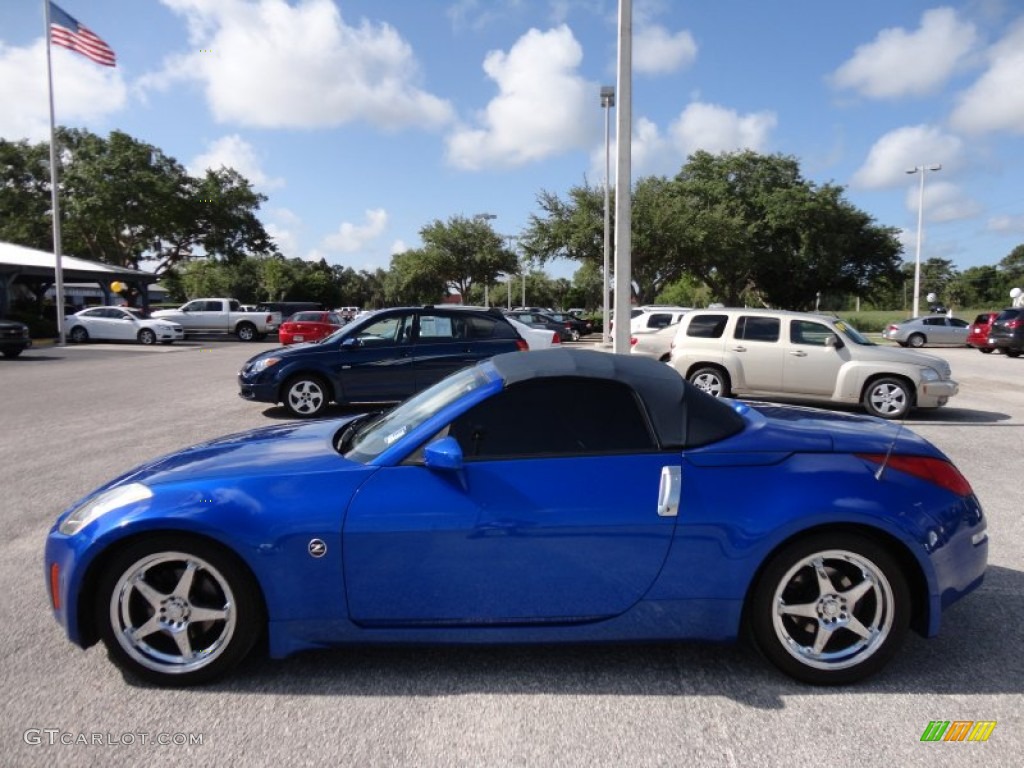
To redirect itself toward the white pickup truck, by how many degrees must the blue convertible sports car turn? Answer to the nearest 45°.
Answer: approximately 45° to its right

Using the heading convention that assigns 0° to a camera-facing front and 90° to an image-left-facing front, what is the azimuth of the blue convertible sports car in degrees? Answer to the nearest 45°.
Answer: approximately 90°

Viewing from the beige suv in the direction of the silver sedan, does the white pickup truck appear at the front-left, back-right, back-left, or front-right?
front-left

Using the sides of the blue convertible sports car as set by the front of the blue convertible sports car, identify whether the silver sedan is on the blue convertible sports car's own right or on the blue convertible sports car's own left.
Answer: on the blue convertible sports car's own right

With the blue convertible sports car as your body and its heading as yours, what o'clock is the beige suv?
The beige suv is roughly at 4 o'clock from the blue convertible sports car.

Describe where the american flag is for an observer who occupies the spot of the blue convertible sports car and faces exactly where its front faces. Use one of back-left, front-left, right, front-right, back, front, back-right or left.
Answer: front-right

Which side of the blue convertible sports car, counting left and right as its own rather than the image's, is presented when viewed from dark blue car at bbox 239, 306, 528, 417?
right
